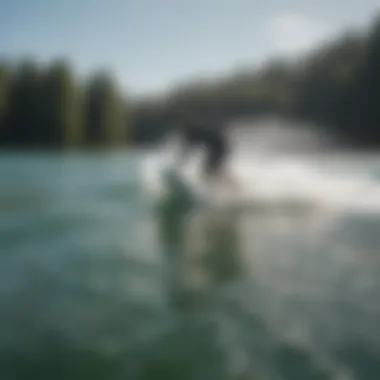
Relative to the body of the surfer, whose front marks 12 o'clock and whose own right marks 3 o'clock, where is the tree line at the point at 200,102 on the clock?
The tree line is roughly at 3 o'clock from the surfer.

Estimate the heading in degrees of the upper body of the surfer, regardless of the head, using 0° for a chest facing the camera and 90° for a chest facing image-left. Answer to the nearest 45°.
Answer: approximately 90°

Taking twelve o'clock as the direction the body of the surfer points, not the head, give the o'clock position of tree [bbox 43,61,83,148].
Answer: The tree is roughly at 2 o'clock from the surfer.

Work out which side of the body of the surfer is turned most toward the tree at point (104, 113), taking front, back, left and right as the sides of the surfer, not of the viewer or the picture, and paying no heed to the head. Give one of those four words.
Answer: right
